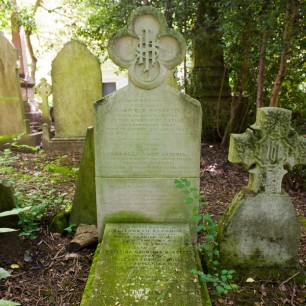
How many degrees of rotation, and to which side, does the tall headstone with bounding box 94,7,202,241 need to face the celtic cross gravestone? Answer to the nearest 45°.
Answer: approximately 90° to its left

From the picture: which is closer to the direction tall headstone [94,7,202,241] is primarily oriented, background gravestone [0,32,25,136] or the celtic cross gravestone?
the celtic cross gravestone

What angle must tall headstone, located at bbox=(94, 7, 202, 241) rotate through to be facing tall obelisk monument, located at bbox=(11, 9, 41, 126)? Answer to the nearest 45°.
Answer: approximately 135° to its right

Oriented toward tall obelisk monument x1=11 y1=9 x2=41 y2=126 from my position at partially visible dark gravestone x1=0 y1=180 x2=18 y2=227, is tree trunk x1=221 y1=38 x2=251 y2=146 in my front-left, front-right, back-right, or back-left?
front-right

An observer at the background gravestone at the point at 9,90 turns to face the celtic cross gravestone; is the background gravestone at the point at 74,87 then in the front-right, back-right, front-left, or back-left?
front-left

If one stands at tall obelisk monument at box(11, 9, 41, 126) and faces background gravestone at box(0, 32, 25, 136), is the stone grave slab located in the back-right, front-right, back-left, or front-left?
front-left

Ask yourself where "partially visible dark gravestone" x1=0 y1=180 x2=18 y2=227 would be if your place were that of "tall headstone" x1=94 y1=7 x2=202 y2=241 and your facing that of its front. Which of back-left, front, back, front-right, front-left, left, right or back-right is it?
right

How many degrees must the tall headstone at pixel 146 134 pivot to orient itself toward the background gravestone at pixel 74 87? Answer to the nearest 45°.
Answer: approximately 180°

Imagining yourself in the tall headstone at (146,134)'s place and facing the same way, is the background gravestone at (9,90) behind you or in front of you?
behind

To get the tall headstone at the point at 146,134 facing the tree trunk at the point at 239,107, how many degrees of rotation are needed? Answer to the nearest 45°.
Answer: approximately 135° to its left

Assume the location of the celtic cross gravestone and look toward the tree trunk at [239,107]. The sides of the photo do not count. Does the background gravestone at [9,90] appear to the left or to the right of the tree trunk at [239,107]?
left

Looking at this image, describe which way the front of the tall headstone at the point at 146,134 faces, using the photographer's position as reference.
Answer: facing the viewer

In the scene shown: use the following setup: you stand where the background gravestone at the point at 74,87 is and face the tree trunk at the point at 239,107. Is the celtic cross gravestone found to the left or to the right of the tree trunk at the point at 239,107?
right
